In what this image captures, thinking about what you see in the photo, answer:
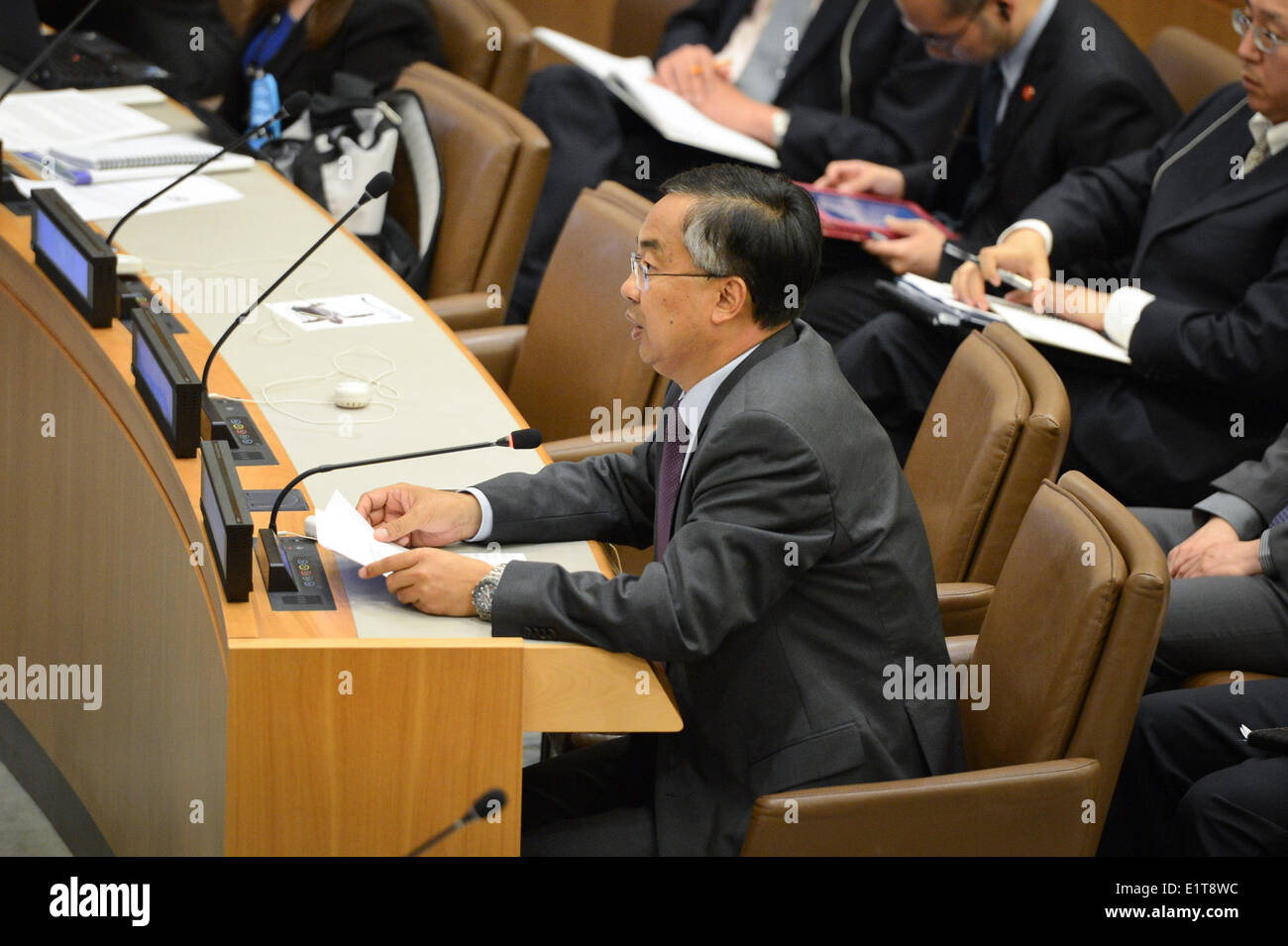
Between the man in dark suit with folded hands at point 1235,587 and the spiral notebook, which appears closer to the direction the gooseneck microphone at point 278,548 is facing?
the man in dark suit with folded hands

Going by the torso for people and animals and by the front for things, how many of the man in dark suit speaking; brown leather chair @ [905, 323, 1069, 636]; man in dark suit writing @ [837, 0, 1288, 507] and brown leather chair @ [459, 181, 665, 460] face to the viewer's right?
0

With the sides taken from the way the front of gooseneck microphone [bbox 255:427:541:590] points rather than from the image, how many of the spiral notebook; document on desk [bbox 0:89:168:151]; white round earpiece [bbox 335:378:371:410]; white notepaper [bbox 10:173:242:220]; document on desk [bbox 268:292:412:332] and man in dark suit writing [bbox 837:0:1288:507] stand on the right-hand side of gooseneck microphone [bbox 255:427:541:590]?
0

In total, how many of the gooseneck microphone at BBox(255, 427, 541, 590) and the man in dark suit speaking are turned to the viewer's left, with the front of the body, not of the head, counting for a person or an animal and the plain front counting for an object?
1

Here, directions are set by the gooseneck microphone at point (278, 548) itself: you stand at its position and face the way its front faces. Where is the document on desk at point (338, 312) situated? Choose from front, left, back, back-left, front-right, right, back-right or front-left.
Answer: left

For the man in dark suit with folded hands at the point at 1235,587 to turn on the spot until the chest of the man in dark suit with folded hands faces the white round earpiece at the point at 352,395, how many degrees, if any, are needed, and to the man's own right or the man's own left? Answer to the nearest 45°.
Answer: approximately 45° to the man's own right

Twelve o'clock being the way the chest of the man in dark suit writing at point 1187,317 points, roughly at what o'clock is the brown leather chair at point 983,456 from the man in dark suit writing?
The brown leather chair is roughly at 11 o'clock from the man in dark suit writing.

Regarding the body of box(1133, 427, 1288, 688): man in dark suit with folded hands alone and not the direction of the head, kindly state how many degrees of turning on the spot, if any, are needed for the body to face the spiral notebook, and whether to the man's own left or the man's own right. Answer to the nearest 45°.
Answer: approximately 45° to the man's own right

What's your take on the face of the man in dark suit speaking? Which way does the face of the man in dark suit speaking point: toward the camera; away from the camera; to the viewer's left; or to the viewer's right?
to the viewer's left

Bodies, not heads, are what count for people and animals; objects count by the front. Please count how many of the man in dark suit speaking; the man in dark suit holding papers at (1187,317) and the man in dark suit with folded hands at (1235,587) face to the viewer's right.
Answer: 0

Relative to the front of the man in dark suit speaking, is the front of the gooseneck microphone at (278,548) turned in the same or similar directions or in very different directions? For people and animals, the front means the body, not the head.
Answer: very different directions

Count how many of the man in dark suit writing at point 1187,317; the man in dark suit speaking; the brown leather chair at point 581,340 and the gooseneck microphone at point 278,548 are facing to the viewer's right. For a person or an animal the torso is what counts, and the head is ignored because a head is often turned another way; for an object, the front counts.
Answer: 1

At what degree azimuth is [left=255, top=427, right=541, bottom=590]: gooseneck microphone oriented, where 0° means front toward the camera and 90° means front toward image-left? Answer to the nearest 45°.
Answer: approximately 270°

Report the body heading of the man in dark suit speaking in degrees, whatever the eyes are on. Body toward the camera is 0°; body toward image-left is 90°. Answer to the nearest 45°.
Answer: approximately 90°

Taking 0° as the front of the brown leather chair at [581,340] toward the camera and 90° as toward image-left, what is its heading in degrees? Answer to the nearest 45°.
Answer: approximately 45°
